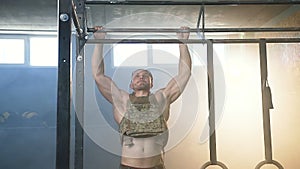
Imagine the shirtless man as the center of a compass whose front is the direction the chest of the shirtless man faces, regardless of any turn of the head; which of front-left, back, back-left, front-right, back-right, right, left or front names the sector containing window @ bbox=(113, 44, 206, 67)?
back

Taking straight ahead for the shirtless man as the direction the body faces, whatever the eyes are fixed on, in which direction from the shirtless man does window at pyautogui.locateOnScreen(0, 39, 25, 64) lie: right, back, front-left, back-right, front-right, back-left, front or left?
back-right

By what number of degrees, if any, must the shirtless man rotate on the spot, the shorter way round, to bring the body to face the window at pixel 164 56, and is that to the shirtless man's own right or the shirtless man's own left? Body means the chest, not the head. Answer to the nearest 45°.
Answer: approximately 180°

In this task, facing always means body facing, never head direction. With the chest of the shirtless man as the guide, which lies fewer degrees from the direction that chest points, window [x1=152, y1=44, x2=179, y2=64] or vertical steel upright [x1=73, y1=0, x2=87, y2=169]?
the vertical steel upright

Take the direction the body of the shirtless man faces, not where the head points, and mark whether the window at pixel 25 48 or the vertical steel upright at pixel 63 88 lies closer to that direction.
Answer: the vertical steel upright

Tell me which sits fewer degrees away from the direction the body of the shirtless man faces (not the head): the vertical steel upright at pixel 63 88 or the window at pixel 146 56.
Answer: the vertical steel upright

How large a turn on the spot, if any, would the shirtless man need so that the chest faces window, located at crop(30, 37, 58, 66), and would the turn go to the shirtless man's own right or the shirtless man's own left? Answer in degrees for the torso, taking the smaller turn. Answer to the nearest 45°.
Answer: approximately 135° to the shirtless man's own right

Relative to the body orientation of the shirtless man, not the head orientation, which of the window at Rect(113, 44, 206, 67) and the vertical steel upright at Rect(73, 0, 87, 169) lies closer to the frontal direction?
the vertical steel upright

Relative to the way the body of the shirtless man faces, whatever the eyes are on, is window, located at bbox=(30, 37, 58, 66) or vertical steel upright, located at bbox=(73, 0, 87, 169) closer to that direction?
the vertical steel upright

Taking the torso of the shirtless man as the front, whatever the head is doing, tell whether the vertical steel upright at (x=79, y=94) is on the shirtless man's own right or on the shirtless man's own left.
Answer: on the shirtless man's own right

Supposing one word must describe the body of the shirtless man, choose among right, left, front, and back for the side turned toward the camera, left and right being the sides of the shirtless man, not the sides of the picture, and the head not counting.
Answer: front

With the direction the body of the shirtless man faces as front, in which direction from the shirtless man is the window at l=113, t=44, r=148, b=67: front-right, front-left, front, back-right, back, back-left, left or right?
back

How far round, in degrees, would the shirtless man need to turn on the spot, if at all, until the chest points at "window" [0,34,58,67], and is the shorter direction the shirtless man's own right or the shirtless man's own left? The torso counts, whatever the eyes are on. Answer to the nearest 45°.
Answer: approximately 135° to the shirtless man's own right
